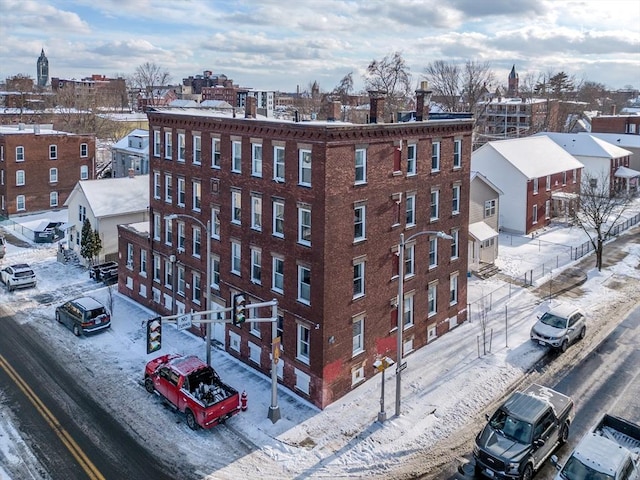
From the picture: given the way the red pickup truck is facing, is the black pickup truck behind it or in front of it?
behind

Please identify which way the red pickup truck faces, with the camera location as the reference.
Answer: facing away from the viewer and to the left of the viewer

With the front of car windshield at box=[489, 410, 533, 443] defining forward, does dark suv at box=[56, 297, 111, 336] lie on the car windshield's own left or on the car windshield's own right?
on the car windshield's own right

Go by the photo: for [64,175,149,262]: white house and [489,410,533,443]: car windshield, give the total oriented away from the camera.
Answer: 0

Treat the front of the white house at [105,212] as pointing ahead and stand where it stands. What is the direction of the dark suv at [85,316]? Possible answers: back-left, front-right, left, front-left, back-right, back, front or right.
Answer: front-left

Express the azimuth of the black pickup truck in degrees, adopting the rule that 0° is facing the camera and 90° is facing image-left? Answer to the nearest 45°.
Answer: approximately 45°

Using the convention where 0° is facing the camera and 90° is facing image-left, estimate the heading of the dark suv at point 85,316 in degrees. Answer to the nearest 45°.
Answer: approximately 135°

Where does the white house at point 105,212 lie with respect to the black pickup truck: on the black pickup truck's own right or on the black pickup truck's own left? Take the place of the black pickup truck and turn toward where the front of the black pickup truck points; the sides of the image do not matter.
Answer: on the black pickup truck's own right

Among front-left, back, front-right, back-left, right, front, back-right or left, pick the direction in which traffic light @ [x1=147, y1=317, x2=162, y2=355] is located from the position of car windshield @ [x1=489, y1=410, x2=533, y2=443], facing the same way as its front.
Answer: front-right

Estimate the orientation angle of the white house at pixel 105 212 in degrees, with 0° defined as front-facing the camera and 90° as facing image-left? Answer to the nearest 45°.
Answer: approximately 45°
